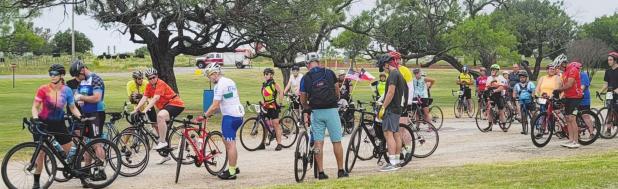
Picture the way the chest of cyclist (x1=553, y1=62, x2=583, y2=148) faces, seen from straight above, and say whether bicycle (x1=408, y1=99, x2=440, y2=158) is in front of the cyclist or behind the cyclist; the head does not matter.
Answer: in front

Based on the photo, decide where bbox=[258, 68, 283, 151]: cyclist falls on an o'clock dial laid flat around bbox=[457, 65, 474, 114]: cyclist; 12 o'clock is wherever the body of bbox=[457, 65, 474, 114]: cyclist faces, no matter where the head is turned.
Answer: bbox=[258, 68, 283, 151]: cyclist is roughly at 1 o'clock from bbox=[457, 65, 474, 114]: cyclist.

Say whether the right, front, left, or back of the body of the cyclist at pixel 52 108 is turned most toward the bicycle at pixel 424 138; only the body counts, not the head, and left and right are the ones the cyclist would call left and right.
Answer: left

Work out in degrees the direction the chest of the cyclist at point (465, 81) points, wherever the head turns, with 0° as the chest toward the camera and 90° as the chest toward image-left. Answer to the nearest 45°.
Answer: approximately 0°

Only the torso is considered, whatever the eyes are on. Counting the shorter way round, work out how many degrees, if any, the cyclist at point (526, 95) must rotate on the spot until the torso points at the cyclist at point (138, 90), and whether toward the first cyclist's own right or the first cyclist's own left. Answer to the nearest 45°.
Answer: approximately 45° to the first cyclist's own right

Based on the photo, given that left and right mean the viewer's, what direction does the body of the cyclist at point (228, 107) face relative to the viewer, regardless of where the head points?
facing to the left of the viewer

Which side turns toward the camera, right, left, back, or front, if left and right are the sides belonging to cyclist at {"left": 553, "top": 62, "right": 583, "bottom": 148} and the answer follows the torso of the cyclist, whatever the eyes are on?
left
